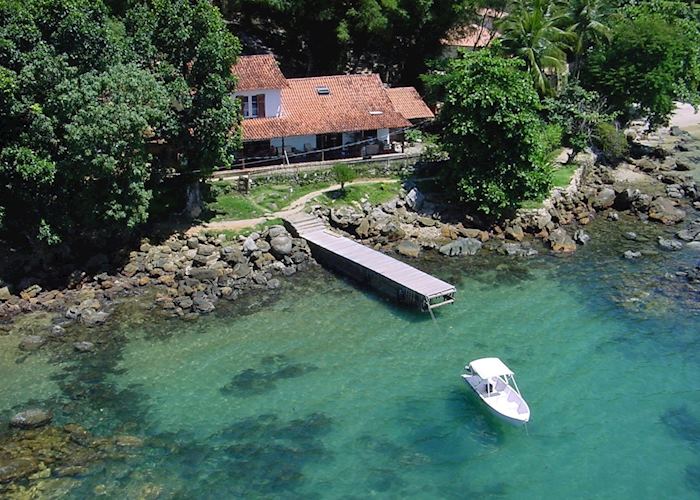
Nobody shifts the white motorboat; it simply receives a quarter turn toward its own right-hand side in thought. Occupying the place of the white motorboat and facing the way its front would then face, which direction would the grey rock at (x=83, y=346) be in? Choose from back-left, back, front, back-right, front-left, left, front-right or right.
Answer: front-right

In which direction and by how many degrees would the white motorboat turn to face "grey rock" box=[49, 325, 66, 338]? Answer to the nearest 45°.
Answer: approximately 135° to its right

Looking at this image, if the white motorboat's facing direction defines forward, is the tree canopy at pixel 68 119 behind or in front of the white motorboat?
behind

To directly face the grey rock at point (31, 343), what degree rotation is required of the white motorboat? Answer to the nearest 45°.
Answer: approximately 135° to its right

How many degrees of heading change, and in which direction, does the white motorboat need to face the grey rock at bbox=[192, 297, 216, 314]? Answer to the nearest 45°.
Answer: approximately 135° to its right

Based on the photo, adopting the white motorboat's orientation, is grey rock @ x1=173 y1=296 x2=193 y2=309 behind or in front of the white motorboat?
behind

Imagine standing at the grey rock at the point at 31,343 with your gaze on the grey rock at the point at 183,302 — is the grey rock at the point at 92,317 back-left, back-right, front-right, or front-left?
front-left

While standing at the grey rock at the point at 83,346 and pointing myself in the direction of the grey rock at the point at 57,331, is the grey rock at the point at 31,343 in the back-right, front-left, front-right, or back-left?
front-left

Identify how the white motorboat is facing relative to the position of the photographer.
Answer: facing the viewer and to the right of the viewer

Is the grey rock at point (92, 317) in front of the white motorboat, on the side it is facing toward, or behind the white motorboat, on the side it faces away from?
behind
